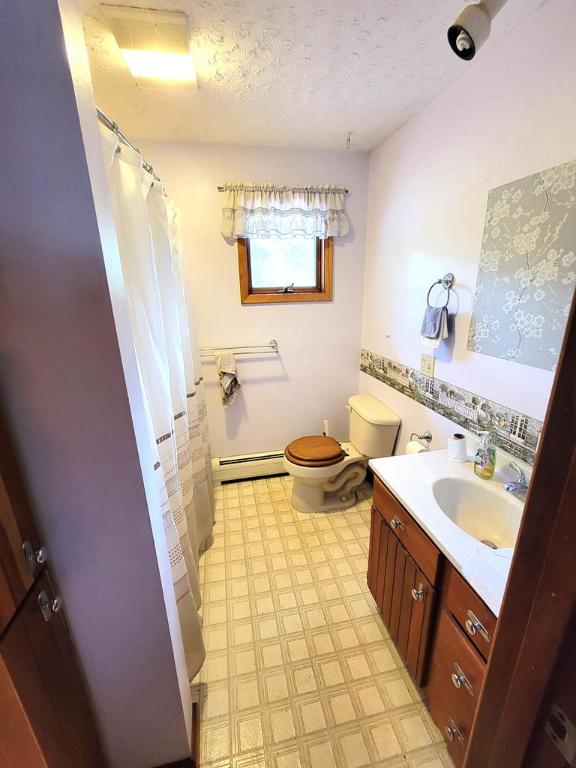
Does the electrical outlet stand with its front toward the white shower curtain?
yes

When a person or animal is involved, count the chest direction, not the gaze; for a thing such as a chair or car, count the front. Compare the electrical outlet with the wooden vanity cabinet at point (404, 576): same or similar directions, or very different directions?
same or similar directions

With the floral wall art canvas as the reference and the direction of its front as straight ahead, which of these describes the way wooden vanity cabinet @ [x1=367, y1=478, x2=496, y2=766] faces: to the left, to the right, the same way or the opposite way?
the same way

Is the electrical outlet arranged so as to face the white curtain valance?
no

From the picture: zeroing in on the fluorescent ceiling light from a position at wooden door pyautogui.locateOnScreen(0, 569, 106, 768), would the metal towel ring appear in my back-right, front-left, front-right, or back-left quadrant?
front-right

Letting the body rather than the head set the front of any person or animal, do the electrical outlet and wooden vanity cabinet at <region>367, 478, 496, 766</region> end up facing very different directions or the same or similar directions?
same or similar directions

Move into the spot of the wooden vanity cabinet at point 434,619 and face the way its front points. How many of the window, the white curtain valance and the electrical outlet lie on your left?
0

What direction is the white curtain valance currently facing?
toward the camera

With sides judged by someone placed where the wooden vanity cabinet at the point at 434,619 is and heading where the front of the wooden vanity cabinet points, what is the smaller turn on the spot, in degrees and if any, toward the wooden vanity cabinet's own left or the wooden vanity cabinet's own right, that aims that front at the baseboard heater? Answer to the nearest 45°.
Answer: approximately 90° to the wooden vanity cabinet's own right

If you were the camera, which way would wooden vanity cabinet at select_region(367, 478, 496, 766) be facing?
facing the viewer and to the left of the viewer

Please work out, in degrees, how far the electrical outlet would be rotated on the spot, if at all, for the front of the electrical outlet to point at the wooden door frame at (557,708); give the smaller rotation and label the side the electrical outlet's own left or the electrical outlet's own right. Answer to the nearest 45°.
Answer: approximately 45° to the electrical outlet's own left

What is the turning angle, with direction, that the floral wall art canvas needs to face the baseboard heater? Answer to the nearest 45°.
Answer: approximately 45° to its right

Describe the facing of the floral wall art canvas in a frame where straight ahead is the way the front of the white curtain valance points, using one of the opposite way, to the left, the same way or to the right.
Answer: to the right

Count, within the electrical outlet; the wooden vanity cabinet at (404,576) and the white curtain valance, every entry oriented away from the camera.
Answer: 0

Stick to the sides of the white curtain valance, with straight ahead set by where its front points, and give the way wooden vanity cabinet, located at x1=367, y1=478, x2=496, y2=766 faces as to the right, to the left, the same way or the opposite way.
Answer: to the right

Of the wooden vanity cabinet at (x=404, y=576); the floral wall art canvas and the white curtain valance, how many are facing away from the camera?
0

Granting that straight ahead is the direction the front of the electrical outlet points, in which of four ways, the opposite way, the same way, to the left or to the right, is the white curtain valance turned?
to the left

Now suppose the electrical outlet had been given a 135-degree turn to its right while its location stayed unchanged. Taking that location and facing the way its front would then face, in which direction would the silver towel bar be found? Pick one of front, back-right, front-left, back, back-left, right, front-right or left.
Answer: left

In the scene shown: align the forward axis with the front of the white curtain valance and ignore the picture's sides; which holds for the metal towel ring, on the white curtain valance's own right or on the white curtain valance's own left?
on the white curtain valance's own left

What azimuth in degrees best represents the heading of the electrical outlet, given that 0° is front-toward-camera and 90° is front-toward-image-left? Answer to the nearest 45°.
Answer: approximately 45°

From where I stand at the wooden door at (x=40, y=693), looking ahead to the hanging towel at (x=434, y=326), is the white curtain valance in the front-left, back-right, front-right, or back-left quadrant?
front-left

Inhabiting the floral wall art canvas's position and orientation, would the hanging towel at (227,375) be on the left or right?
on its right

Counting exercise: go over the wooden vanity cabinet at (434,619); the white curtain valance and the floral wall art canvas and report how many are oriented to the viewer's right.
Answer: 0
